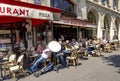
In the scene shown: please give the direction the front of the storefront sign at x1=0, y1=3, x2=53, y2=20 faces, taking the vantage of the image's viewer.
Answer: facing the viewer and to the right of the viewer

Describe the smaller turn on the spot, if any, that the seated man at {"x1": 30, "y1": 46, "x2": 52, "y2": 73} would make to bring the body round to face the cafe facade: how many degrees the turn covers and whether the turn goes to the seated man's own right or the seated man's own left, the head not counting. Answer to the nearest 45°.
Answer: approximately 135° to the seated man's own right

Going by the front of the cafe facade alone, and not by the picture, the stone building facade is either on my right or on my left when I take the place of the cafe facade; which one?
on my left

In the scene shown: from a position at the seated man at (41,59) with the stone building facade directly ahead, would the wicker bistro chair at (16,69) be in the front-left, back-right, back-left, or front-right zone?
back-left

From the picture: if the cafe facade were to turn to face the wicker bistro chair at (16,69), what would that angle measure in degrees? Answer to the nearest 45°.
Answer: approximately 45° to its right

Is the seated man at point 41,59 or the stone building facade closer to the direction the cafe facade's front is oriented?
the seated man

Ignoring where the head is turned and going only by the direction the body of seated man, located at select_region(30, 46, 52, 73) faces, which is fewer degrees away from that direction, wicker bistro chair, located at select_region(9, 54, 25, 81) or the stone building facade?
the wicker bistro chair

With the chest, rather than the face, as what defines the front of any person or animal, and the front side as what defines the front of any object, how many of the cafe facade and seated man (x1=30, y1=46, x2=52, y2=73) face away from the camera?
0
